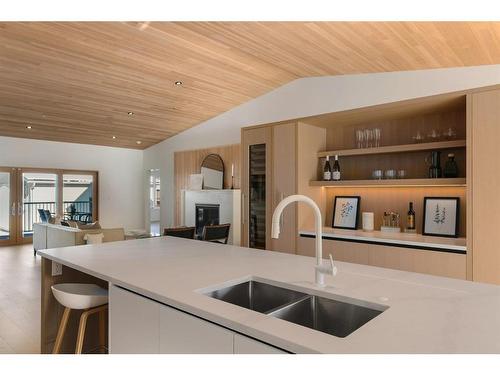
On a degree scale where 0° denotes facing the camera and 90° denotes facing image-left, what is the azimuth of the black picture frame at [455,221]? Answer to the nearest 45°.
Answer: approximately 0°

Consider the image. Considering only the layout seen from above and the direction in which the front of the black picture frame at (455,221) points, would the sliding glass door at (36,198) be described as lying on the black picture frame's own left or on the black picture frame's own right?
on the black picture frame's own right

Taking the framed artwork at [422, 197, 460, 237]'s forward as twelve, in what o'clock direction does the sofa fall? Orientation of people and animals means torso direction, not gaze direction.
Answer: The sofa is roughly at 3 o'clock from the framed artwork.

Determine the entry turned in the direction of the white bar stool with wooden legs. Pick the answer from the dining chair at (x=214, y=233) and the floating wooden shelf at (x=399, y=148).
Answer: the floating wooden shelf

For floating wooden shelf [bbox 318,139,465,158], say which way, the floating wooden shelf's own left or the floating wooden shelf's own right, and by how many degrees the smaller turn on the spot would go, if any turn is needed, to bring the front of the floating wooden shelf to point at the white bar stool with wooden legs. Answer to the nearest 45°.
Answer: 0° — it already faces it

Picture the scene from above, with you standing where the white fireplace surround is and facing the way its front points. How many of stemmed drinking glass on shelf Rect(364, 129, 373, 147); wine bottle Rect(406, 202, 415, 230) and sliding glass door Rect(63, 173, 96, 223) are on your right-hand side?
1

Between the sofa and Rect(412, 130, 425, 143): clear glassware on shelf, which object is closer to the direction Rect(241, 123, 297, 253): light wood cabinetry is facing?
the sofa

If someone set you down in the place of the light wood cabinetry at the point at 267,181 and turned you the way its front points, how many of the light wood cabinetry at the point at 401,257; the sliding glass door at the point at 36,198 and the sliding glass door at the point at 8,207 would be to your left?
1

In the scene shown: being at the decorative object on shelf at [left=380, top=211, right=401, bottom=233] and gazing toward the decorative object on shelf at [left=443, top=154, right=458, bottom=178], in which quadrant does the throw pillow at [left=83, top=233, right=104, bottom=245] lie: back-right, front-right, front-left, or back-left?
back-right

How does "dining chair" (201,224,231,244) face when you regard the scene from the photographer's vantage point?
facing away from the viewer and to the left of the viewer
